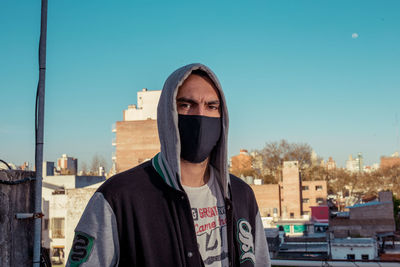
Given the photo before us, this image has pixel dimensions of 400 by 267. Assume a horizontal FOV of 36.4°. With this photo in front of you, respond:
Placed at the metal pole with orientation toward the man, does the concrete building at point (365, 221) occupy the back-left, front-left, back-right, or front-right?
back-left

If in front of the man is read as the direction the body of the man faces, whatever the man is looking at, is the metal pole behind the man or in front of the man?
behind

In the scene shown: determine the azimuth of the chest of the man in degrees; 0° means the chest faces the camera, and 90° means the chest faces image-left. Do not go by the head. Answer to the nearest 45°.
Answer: approximately 315°

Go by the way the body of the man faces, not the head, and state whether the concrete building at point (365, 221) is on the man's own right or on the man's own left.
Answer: on the man's own left
